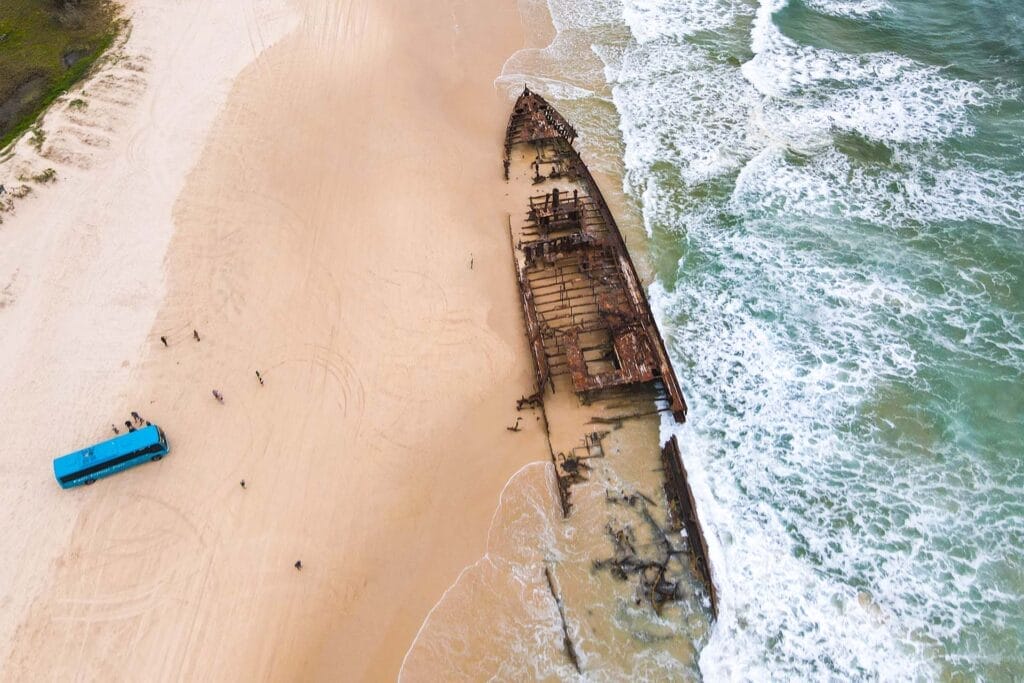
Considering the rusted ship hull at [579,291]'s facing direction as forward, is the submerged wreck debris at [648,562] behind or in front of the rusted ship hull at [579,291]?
behind

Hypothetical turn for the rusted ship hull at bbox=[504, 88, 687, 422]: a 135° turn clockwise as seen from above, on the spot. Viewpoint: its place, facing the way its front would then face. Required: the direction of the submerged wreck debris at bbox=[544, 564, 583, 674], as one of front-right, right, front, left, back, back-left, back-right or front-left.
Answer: front-right

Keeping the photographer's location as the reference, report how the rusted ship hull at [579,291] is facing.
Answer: facing away from the viewer

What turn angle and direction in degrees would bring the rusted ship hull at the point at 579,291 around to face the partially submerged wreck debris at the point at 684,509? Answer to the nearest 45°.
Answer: approximately 180°
